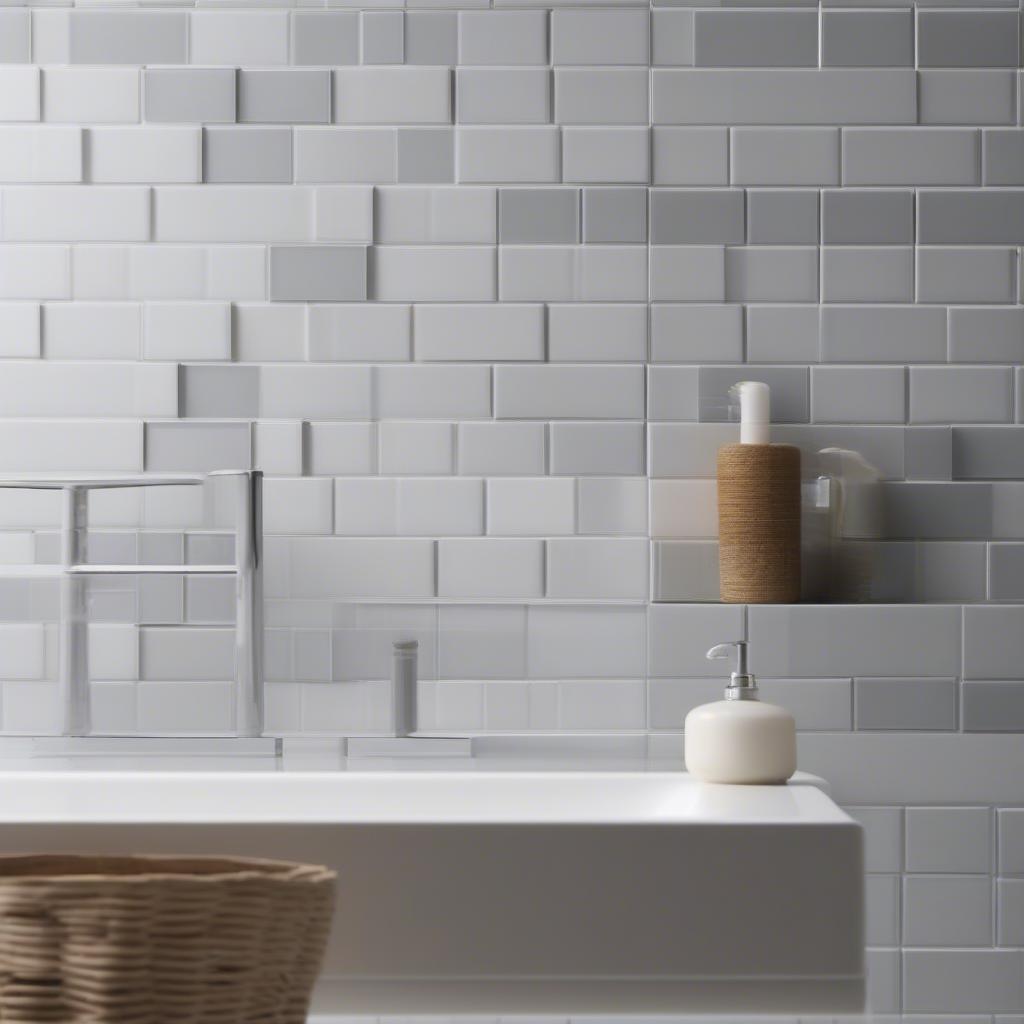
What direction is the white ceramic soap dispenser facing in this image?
to the viewer's left

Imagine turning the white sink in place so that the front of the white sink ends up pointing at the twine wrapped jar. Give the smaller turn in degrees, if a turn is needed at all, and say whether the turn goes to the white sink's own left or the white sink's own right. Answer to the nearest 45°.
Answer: approximately 135° to the white sink's own left

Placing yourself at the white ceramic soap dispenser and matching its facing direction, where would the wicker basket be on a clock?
The wicker basket is roughly at 10 o'clock from the white ceramic soap dispenser.

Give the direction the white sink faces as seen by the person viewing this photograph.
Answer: facing the viewer
